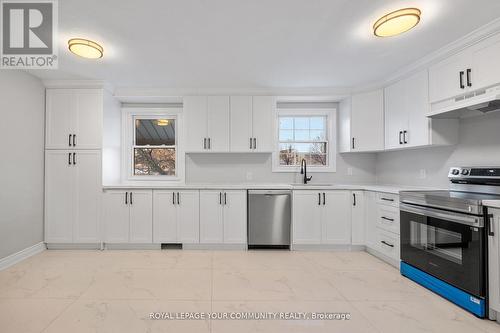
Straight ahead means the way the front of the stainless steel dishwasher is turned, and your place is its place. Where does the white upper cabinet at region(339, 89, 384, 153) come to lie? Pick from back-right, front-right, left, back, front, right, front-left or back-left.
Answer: left

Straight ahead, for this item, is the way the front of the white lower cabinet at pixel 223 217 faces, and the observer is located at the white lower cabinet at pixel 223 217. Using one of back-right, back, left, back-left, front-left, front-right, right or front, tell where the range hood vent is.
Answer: front-left

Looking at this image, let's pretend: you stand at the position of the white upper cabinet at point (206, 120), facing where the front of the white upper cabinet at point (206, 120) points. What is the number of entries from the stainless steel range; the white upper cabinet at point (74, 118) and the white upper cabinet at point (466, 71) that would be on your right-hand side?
1

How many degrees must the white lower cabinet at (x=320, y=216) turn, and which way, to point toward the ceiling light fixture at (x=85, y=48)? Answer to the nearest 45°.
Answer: approximately 45° to its right

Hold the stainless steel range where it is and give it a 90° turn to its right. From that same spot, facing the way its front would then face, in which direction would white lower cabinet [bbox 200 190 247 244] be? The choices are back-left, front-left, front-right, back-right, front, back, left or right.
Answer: front-left

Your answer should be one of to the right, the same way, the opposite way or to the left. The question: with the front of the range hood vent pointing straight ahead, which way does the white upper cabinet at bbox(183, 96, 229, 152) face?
to the left

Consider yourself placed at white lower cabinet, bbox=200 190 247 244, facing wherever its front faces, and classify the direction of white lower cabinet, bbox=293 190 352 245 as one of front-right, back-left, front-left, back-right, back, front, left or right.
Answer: left

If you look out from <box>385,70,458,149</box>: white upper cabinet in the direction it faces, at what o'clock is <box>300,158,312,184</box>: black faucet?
The black faucet is roughly at 2 o'clock from the white upper cabinet.

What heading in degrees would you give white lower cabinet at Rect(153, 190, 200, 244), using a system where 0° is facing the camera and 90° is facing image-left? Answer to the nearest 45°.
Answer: approximately 0°

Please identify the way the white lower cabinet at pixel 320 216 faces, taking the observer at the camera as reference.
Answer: facing the viewer

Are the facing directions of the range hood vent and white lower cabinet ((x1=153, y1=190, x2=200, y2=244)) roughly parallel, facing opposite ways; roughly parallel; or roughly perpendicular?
roughly perpendicular

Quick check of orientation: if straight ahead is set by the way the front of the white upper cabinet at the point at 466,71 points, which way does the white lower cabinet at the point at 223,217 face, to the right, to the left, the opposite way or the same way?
to the left

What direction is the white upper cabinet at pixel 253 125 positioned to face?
toward the camera

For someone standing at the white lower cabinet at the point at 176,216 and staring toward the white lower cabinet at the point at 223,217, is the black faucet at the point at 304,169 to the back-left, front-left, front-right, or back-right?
front-left

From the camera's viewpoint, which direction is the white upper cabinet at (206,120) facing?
toward the camera

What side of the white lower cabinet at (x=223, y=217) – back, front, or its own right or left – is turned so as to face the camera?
front

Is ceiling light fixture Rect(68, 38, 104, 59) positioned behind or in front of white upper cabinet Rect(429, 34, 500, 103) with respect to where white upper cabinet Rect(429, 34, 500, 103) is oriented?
in front

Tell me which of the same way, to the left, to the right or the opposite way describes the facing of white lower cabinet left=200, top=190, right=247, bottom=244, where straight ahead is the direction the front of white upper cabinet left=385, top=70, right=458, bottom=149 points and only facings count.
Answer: to the left

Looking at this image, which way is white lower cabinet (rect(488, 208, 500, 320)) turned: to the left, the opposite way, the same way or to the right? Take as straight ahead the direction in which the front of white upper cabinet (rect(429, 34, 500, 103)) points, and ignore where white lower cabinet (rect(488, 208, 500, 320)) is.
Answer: the same way

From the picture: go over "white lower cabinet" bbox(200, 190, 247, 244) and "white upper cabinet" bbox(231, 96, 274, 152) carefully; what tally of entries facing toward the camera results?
2

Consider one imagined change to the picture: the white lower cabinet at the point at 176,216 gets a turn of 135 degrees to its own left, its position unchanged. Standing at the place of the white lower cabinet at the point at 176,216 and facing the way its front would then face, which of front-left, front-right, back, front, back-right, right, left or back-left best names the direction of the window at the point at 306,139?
front-right
